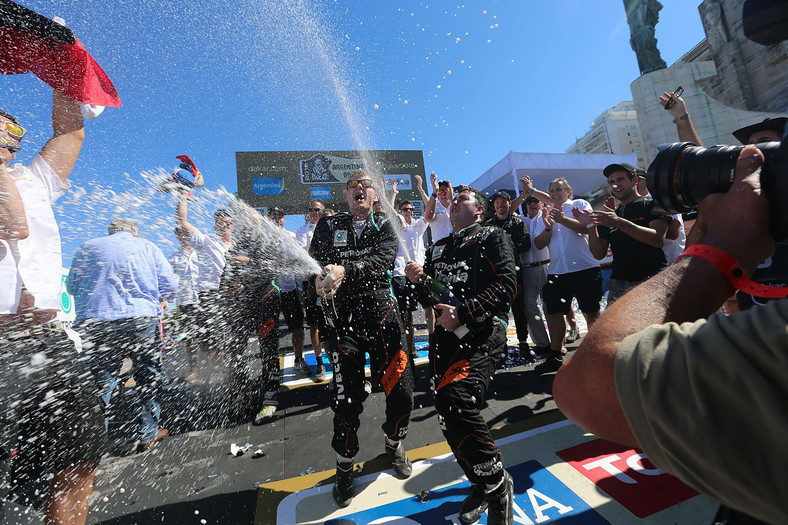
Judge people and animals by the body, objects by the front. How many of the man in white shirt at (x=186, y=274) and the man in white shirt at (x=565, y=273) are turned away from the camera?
0

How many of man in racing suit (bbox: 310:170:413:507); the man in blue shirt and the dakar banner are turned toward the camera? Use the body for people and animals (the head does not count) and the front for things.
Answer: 2

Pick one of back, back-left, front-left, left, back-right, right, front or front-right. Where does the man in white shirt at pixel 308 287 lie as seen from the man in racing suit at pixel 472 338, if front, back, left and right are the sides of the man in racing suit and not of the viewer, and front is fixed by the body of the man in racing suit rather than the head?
right

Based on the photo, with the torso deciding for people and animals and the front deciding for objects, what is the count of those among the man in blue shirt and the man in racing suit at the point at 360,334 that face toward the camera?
1

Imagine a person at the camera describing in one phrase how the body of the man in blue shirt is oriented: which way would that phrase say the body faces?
away from the camera

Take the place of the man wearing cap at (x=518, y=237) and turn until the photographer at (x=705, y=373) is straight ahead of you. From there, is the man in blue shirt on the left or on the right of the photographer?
right

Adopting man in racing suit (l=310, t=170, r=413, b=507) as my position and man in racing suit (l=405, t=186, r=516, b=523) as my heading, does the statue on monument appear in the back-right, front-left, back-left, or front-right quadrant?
front-left

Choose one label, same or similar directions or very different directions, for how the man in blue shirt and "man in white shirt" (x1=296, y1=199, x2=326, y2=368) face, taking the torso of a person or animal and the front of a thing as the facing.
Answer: very different directions

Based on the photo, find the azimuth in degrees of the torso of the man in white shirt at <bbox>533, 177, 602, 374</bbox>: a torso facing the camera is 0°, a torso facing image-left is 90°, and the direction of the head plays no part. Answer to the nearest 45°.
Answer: approximately 45°

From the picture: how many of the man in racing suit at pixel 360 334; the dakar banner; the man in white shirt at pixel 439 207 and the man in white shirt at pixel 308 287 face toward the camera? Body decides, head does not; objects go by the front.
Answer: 4

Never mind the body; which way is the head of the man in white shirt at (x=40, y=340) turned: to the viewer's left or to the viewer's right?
to the viewer's right

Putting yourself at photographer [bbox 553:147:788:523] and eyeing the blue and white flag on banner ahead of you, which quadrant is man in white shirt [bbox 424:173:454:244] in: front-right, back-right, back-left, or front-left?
front-right

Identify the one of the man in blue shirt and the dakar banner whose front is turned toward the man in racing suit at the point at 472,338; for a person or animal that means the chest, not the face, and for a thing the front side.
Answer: the dakar banner

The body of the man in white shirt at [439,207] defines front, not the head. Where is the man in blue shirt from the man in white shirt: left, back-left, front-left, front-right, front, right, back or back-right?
front-right

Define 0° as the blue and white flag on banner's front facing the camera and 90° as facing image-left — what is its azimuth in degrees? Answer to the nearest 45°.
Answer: approximately 0°

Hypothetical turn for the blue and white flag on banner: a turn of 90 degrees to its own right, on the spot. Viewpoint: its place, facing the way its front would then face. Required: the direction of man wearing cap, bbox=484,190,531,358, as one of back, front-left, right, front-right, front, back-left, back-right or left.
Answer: left

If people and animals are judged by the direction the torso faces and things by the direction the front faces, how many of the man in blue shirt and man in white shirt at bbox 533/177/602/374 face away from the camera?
1
